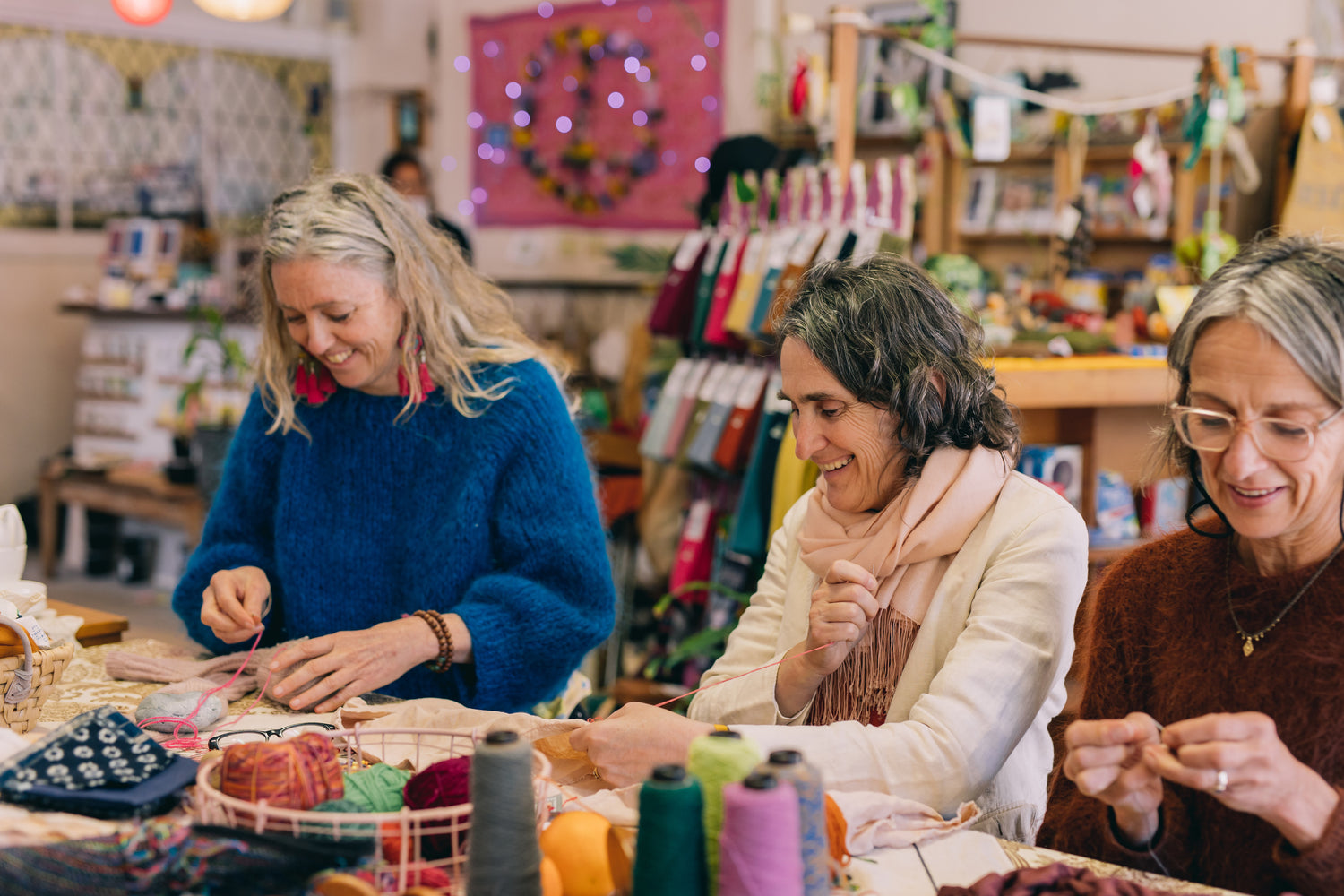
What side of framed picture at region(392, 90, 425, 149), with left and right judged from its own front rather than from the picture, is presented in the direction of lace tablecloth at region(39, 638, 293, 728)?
front

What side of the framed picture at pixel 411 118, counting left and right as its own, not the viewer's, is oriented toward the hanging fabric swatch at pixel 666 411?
front

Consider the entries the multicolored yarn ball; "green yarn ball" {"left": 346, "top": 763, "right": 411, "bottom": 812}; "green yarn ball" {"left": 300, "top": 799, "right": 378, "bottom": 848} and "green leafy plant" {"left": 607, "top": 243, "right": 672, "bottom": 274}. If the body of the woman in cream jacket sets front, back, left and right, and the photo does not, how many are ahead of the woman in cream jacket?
3

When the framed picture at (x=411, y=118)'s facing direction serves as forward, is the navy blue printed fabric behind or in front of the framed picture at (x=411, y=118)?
in front

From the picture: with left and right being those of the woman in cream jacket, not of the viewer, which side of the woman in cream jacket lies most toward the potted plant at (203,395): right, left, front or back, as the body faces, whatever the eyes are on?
right

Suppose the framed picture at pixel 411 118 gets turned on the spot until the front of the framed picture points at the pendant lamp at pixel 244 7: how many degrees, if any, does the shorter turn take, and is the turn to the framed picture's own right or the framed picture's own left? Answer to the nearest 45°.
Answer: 0° — it already faces it

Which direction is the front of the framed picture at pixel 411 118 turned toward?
toward the camera

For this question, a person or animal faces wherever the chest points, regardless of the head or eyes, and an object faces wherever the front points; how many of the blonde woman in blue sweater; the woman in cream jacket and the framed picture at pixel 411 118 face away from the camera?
0

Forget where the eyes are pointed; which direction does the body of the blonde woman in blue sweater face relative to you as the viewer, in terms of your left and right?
facing the viewer and to the left of the viewer

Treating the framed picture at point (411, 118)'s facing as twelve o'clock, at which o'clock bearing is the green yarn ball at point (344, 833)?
The green yarn ball is roughly at 12 o'clock from the framed picture.

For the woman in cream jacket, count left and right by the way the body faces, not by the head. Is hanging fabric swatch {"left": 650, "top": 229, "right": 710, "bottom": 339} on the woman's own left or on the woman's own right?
on the woman's own right

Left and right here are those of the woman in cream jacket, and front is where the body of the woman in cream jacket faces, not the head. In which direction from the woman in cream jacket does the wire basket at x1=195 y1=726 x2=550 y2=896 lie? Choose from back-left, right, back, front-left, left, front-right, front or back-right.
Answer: front

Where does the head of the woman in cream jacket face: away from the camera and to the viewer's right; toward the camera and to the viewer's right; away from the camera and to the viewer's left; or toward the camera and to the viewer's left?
toward the camera and to the viewer's left

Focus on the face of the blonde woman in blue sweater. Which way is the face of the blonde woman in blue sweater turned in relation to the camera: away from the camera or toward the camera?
toward the camera

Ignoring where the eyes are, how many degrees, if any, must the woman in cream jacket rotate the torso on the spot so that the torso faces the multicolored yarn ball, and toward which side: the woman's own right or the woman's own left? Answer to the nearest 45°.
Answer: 0° — they already face it

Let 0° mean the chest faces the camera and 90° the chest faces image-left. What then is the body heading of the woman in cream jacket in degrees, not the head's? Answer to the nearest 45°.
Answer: approximately 45°

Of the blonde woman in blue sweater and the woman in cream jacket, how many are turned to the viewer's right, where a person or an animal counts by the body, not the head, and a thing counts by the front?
0
